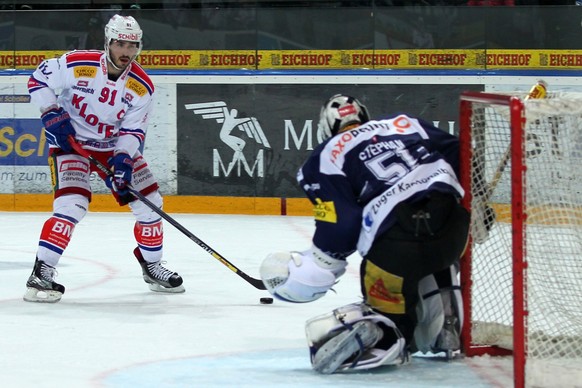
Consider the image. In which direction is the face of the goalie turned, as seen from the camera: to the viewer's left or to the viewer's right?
to the viewer's left

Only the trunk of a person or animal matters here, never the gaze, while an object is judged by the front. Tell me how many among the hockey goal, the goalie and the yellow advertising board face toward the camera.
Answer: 1

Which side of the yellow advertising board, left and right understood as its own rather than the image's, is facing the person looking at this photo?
front

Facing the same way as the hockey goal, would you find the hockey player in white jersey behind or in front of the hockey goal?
in front

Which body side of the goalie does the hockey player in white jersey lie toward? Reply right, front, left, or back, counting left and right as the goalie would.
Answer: front

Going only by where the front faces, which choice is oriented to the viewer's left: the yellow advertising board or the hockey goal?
the hockey goal

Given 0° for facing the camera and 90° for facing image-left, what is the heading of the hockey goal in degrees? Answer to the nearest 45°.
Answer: approximately 90°

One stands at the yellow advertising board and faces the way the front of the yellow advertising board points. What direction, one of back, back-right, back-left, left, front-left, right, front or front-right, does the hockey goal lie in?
front

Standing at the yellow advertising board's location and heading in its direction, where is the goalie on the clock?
The goalie is roughly at 12 o'clock from the yellow advertising board.

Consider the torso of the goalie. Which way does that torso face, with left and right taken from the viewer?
facing away from the viewer and to the left of the viewer

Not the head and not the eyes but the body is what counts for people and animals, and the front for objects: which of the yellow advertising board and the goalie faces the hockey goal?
the yellow advertising board

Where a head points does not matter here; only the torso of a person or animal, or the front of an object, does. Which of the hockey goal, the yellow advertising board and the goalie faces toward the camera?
the yellow advertising board

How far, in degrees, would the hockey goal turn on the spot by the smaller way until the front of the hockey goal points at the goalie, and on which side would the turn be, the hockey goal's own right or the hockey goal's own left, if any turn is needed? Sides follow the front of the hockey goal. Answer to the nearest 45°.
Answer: approximately 45° to the hockey goal's own left

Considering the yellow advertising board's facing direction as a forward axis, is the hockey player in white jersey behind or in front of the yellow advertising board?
in front

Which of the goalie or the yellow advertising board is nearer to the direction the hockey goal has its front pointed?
the goalie

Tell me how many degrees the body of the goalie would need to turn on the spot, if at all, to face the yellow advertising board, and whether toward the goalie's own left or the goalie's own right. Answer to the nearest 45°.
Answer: approximately 45° to the goalie's own right
